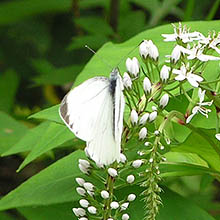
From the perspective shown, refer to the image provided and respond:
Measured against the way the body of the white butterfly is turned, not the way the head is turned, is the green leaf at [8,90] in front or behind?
in front
